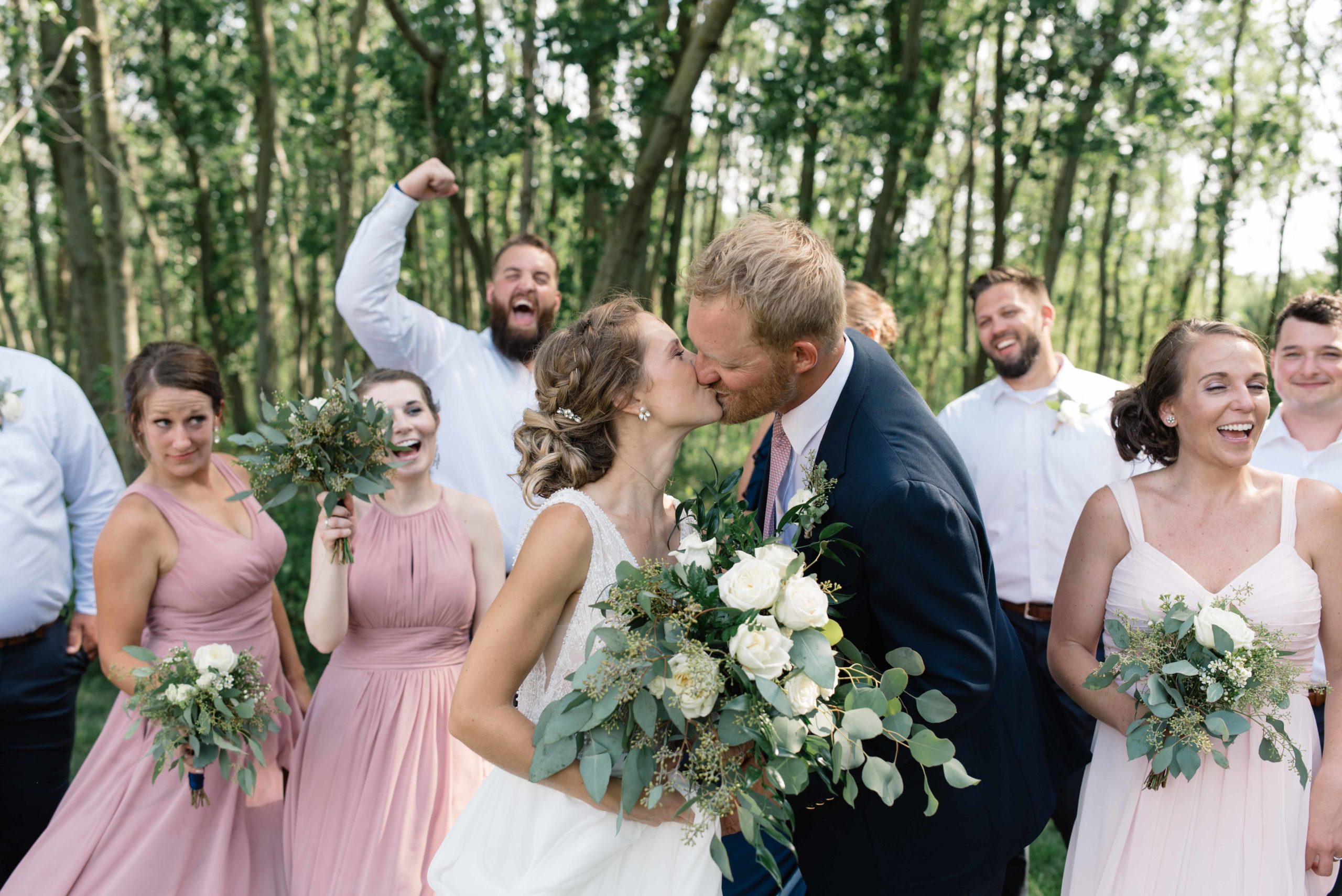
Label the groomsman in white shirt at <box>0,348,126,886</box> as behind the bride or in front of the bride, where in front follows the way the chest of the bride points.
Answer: behind

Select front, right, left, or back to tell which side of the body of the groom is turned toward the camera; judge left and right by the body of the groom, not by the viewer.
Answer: left

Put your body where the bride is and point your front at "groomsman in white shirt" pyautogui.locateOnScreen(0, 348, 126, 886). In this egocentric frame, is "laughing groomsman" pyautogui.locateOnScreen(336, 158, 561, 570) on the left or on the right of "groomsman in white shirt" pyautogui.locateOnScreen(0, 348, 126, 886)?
right

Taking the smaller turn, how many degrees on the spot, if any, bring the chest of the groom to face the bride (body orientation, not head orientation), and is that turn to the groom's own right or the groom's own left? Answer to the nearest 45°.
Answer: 0° — they already face them

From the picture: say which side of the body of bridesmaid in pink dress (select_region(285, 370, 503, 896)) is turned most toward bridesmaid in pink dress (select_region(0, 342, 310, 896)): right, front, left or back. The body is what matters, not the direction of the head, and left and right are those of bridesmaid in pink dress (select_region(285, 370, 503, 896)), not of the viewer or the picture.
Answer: right

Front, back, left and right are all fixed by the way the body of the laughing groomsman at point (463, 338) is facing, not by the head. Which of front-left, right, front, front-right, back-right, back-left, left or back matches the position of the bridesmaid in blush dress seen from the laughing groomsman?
front-left

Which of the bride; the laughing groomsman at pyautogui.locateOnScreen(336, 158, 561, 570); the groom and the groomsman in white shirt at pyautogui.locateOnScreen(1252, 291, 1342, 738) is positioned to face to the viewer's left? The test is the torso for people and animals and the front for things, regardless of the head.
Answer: the groom

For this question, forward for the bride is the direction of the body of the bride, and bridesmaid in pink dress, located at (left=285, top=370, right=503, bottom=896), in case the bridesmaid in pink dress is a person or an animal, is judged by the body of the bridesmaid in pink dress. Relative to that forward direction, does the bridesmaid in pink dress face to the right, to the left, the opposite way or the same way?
to the right

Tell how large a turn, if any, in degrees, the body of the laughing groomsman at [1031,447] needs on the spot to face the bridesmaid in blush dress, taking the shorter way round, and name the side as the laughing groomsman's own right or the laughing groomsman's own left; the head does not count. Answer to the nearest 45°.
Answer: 0° — they already face them

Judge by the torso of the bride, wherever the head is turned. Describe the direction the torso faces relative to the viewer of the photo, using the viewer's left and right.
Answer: facing to the right of the viewer
